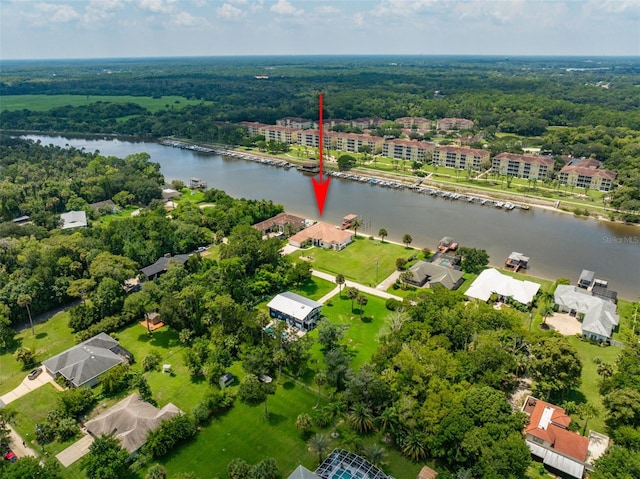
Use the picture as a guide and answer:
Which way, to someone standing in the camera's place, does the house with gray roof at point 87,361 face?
facing the viewer and to the left of the viewer

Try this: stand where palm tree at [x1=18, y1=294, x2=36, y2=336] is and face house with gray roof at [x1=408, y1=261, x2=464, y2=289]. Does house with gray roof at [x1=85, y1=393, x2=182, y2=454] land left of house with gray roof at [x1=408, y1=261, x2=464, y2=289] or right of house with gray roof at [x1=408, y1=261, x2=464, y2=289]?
right

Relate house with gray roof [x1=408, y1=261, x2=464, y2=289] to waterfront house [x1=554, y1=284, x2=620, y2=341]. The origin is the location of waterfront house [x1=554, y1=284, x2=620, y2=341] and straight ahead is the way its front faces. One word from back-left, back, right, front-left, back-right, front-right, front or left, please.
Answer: front-right

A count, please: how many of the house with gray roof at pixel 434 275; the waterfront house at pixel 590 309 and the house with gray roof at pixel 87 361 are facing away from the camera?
0

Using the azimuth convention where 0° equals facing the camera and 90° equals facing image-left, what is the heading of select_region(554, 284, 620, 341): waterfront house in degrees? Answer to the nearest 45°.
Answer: approximately 45°

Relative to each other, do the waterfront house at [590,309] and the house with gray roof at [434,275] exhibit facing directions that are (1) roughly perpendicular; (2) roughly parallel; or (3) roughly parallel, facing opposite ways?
roughly parallel

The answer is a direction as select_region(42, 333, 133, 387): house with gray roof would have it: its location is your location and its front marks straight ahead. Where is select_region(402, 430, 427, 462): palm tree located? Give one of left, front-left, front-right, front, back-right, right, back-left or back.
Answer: left

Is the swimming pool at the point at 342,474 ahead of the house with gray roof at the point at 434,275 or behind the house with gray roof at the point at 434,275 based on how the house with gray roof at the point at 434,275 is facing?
ahead

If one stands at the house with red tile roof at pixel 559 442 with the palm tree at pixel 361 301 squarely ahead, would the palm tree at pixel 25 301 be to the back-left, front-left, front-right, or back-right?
front-left

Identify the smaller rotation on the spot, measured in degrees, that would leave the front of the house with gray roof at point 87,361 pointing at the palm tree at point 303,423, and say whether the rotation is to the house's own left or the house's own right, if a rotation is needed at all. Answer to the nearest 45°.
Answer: approximately 90° to the house's own left

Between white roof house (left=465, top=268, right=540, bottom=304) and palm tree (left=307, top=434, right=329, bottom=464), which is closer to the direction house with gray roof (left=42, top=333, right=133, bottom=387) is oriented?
the palm tree

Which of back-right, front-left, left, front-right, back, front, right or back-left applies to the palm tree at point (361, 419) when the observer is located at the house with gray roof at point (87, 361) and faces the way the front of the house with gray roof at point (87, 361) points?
left

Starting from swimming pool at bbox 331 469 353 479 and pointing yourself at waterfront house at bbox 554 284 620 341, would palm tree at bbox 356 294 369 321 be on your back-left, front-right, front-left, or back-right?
front-left

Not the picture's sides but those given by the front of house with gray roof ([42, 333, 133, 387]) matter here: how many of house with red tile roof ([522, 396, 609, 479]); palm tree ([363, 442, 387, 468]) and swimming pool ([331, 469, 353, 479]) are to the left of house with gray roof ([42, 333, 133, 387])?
3
